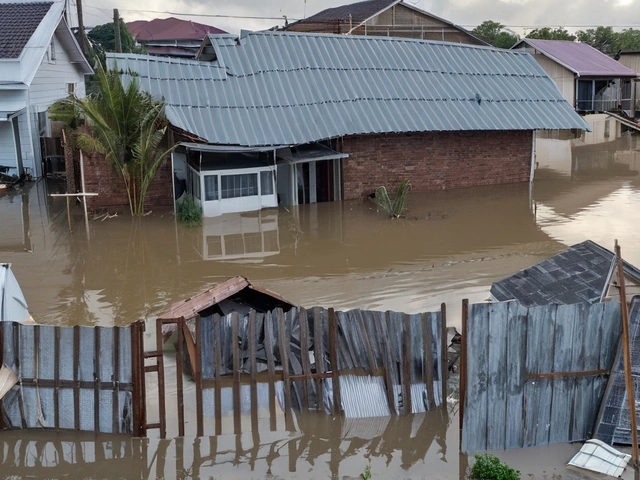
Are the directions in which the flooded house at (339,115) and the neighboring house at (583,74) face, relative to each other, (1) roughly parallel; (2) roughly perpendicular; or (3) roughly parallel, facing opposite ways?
roughly parallel

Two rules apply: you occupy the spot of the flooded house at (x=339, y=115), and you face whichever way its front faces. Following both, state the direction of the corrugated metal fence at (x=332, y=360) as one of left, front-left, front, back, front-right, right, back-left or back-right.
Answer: front

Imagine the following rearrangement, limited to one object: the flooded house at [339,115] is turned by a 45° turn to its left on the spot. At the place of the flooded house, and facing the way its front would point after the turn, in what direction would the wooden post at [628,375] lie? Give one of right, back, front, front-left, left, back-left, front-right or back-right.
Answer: front-right

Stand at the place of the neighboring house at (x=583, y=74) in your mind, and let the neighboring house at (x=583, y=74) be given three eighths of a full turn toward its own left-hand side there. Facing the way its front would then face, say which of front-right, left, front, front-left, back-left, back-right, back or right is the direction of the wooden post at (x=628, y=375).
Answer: back-right

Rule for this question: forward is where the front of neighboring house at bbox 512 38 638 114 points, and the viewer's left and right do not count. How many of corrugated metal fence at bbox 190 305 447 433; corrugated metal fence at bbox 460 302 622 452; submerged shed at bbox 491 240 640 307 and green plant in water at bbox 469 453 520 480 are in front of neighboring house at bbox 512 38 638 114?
4

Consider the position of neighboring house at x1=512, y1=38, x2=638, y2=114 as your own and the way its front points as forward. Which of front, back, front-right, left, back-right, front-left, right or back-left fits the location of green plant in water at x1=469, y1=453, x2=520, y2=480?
front

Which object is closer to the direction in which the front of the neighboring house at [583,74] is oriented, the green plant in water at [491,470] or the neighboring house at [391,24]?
the green plant in water

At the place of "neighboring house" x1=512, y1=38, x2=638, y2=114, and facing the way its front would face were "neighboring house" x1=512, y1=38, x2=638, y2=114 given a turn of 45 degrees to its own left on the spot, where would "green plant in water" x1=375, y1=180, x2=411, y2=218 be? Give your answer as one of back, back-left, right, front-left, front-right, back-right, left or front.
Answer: front-right

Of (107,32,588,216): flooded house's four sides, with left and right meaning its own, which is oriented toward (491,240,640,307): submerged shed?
front

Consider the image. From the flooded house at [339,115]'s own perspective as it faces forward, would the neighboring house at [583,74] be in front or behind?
behind

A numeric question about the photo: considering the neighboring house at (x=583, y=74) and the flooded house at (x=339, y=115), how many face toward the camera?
2

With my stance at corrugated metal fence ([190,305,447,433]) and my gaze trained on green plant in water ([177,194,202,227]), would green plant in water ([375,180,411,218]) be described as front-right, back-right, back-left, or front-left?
front-right

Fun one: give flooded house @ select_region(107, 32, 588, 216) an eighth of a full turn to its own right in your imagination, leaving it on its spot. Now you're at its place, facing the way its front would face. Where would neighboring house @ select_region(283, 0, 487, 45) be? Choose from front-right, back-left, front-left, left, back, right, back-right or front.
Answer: back-right

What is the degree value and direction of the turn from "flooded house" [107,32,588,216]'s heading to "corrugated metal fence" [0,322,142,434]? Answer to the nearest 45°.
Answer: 0° — it already faces it

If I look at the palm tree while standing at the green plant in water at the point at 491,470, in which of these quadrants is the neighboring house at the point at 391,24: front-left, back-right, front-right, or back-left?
front-right

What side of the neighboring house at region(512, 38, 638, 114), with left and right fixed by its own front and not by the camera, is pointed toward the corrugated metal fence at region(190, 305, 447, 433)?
front

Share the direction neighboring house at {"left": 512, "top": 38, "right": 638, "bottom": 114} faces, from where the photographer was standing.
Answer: facing the viewer

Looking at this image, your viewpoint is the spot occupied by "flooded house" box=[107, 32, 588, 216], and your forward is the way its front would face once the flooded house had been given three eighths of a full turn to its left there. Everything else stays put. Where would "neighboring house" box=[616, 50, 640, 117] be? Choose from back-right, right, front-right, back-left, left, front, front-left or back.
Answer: front

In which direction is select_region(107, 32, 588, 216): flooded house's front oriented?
toward the camera
